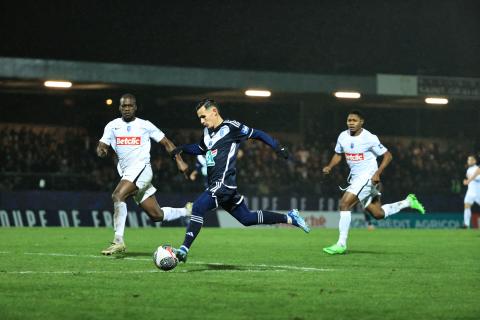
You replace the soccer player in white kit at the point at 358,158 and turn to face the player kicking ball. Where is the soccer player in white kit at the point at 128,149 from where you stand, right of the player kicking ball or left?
right

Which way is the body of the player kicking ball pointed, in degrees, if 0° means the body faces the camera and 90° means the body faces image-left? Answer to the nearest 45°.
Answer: approximately 45°

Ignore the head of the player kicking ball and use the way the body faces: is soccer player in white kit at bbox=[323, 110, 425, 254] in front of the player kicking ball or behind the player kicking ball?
behind

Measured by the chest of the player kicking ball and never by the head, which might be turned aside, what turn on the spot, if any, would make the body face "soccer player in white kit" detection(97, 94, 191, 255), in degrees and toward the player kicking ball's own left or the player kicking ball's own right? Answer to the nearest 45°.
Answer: approximately 90° to the player kicking ball's own right
